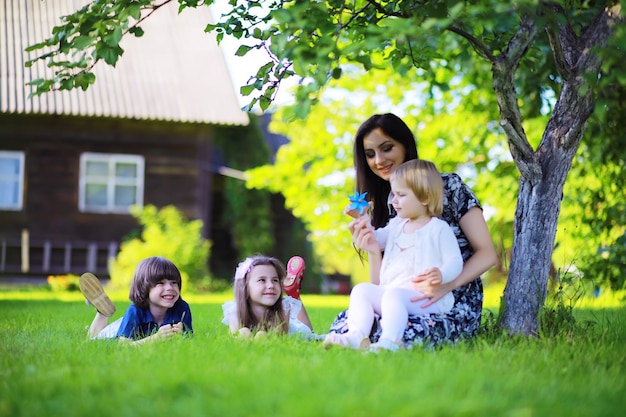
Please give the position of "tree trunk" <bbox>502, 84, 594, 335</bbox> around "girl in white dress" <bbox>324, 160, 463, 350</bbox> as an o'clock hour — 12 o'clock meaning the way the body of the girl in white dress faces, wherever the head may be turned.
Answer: The tree trunk is roughly at 6 o'clock from the girl in white dress.

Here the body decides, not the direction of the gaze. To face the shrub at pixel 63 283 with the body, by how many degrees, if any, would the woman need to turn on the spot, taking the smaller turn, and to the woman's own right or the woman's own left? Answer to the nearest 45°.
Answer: approximately 90° to the woman's own right

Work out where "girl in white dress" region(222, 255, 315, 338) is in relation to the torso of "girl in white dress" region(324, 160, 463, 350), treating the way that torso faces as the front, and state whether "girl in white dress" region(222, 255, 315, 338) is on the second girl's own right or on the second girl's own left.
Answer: on the second girl's own right

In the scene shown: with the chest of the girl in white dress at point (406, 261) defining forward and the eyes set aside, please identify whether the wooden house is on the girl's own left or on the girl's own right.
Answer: on the girl's own right

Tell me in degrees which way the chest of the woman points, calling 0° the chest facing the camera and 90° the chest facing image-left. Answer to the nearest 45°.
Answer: approximately 45°

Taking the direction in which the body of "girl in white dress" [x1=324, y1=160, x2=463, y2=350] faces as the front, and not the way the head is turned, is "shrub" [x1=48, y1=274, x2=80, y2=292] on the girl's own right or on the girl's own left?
on the girl's own right

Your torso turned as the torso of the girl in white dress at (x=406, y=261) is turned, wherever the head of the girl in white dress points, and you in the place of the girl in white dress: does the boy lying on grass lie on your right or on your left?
on your right

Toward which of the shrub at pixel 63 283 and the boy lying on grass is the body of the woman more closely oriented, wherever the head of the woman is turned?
the boy lying on grass
